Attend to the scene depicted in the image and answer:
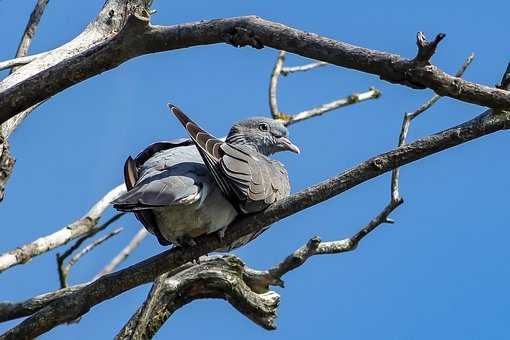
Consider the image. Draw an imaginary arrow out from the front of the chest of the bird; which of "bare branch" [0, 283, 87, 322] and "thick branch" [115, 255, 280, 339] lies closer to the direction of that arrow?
the thick branch

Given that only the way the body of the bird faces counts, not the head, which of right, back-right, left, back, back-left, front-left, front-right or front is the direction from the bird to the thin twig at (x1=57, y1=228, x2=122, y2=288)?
back-left

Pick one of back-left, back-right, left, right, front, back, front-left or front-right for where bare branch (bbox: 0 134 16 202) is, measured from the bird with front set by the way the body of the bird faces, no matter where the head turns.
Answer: back

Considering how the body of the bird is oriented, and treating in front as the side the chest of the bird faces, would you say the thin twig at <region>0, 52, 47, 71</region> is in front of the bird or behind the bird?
behind

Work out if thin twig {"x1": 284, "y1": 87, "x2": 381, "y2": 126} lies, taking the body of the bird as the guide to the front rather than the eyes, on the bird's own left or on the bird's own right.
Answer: on the bird's own left

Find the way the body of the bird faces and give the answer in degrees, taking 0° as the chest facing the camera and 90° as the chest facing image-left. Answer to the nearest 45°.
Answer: approximately 270°

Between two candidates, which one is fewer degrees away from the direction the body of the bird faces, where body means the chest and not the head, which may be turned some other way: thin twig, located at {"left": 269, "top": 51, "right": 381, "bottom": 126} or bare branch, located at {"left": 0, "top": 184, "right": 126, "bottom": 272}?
the thin twig
